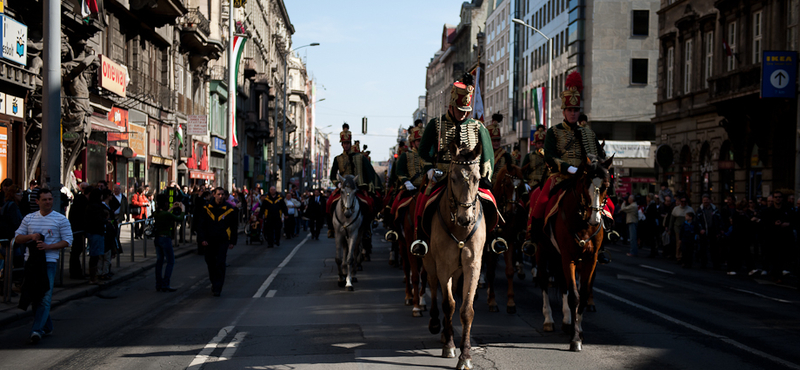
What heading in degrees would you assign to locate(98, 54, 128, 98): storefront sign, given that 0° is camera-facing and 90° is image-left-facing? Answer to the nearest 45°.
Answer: approximately 315°

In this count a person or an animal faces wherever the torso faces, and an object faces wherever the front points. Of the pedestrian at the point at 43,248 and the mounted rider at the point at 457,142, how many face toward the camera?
2

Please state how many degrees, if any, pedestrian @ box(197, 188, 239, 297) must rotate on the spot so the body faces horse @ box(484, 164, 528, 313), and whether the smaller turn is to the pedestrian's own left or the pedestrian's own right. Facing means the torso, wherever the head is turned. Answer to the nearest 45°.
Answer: approximately 45° to the pedestrian's own left

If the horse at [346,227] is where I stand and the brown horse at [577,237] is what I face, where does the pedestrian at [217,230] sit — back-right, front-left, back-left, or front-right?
back-right

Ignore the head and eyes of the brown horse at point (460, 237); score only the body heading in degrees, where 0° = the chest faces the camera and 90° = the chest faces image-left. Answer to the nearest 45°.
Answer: approximately 0°

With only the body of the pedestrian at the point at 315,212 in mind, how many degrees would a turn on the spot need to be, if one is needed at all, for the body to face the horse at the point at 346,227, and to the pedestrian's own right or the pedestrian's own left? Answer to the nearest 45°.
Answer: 0° — they already face it
